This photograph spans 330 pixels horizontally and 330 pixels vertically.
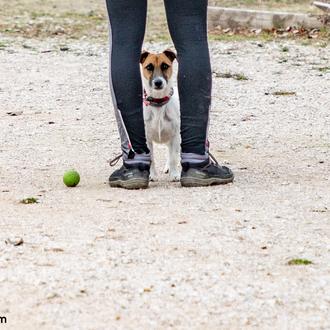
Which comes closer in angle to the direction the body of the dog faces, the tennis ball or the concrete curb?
the tennis ball

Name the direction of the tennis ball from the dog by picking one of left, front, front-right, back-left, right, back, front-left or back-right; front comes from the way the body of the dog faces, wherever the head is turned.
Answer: front-right

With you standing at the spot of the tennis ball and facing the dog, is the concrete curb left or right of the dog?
left

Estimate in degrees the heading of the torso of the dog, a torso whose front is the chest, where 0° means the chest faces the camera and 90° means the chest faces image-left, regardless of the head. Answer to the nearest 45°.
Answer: approximately 0°

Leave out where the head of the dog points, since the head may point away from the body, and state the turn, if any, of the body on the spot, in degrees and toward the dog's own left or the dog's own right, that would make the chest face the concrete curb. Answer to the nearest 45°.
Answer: approximately 180°
